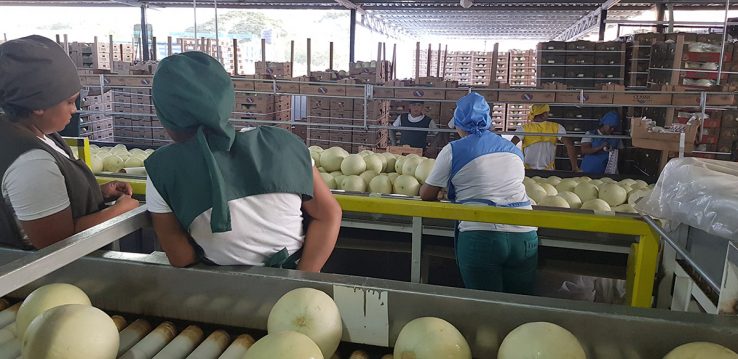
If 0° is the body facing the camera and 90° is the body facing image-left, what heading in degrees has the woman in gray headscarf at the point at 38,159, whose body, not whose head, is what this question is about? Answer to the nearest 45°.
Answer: approximately 270°

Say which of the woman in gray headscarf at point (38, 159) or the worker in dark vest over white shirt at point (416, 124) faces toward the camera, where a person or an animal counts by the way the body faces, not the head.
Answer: the worker in dark vest over white shirt

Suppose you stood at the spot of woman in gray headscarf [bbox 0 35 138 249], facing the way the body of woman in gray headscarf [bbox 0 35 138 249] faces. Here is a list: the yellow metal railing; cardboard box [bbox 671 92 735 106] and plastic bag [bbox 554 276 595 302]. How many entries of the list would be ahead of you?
3

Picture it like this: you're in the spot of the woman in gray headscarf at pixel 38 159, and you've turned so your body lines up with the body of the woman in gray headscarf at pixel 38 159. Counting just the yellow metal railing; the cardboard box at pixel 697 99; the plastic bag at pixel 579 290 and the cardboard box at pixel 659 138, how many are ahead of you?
4

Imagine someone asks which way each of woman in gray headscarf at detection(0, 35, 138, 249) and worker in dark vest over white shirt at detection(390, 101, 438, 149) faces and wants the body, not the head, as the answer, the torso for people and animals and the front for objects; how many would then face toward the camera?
1

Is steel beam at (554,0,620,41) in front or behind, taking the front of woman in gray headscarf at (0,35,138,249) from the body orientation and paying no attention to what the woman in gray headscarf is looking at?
in front

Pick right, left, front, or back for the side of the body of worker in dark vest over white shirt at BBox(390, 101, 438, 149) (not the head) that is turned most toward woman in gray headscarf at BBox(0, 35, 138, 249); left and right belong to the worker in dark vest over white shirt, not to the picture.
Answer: front

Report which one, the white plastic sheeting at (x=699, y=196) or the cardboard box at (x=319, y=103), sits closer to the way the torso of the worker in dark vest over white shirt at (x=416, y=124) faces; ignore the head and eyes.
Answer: the white plastic sheeting

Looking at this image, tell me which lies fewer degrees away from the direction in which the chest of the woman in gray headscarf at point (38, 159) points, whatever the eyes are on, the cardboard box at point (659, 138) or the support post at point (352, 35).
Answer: the cardboard box

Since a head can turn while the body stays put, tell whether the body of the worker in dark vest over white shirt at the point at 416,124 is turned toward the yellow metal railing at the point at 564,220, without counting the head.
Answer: yes

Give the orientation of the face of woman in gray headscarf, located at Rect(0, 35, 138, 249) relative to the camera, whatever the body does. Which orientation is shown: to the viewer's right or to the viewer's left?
to the viewer's right

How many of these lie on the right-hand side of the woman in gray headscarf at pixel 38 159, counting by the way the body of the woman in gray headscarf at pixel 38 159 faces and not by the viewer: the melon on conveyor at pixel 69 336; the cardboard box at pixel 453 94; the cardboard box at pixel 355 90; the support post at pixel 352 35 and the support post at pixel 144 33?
1

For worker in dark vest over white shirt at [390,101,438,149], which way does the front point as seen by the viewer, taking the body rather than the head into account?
toward the camera

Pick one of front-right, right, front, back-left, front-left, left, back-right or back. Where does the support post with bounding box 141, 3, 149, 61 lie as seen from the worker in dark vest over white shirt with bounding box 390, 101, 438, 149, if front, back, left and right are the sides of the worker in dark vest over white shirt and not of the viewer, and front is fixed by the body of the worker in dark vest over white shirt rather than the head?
back-right

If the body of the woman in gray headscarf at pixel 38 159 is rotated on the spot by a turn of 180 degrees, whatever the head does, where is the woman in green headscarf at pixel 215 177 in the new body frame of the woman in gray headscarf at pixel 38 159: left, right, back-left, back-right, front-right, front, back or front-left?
back-left
